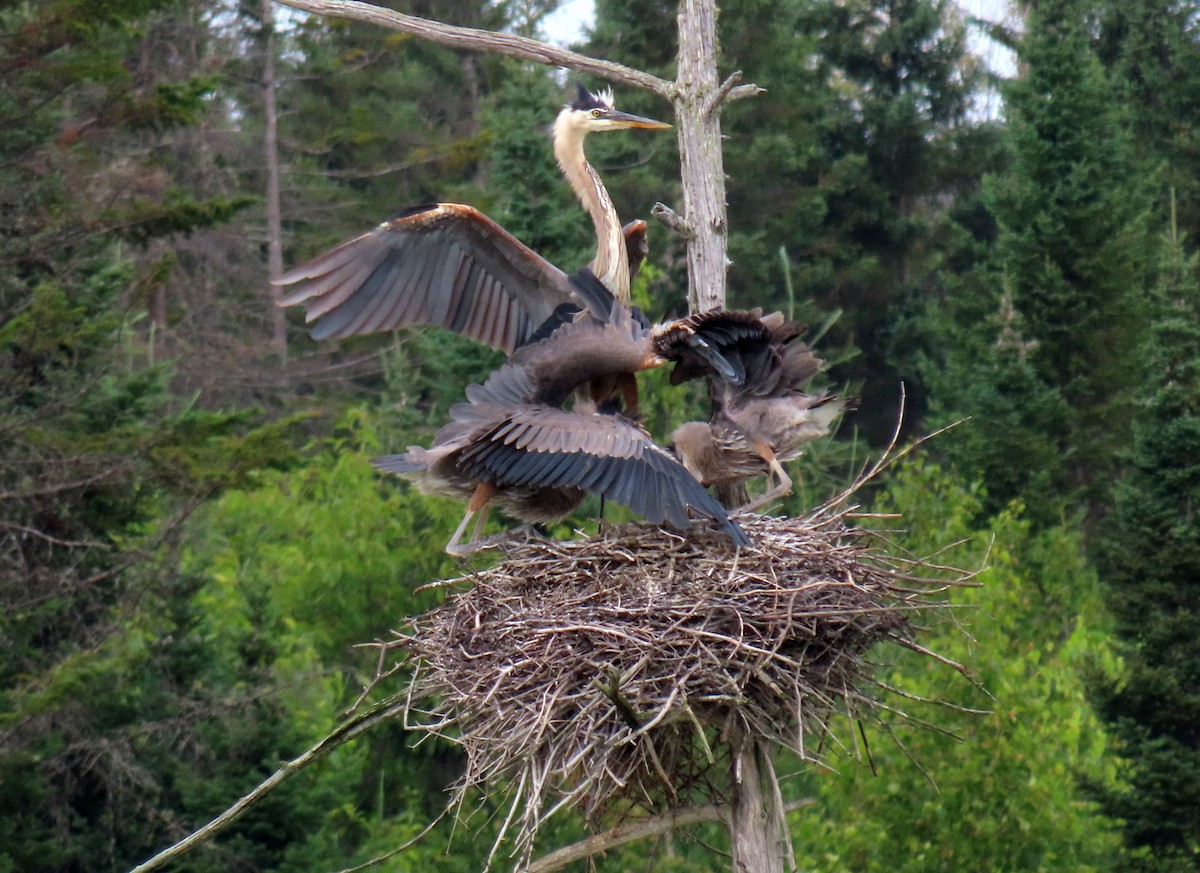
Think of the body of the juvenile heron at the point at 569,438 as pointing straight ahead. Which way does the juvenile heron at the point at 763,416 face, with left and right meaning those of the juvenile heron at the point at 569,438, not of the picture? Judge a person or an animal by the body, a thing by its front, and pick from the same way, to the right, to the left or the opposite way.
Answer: the opposite way

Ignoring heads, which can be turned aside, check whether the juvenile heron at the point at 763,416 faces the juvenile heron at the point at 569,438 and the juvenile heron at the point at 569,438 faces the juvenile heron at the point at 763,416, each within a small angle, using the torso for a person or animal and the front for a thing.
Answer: yes

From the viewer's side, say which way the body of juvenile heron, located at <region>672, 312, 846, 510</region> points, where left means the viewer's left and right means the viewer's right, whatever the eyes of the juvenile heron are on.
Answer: facing to the left of the viewer

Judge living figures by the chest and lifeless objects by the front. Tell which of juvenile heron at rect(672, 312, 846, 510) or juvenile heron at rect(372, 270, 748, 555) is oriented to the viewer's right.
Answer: juvenile heron at rect(372, 270, 748, 555)

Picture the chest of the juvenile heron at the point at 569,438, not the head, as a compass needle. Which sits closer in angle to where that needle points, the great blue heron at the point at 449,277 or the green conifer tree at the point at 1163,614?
the green conifer tree

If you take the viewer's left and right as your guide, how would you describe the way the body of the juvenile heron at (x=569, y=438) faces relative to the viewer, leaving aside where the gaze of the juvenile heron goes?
facing to the right of the viewer
